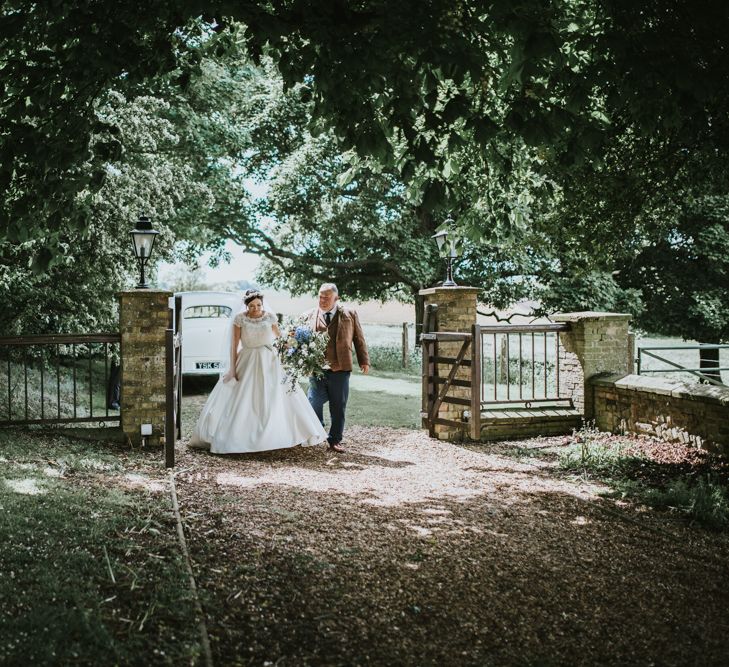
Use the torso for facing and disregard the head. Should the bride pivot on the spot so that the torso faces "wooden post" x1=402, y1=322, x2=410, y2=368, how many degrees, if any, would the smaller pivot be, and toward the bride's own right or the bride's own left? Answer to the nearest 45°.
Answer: approximately 180°

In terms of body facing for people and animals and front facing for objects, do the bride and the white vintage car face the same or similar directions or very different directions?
very different directions

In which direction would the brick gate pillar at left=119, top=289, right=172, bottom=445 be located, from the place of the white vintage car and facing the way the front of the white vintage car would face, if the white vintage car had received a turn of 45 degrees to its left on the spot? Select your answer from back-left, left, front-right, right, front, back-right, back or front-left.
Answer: back-left

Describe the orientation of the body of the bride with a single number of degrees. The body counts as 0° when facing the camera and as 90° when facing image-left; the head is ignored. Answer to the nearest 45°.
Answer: approximately 0°

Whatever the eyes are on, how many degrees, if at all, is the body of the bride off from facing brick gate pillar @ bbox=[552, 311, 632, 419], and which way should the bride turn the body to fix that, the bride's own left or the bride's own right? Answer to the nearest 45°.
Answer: approximately 90° to the bride's own left

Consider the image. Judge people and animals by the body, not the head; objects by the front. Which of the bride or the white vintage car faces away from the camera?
the white vintage car

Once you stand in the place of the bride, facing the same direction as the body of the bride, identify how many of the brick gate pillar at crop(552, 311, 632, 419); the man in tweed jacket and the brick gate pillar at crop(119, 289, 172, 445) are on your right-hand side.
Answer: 1

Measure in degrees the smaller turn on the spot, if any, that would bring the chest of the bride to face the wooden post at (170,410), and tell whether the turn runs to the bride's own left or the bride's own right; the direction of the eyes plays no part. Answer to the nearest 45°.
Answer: approximately 45° to the bride's own right

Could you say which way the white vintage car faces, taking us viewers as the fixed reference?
facing away from the viewer

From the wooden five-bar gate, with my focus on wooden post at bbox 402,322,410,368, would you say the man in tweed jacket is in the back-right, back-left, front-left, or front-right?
back-left

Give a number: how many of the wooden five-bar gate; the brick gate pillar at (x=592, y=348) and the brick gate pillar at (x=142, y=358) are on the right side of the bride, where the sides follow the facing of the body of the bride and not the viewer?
1
